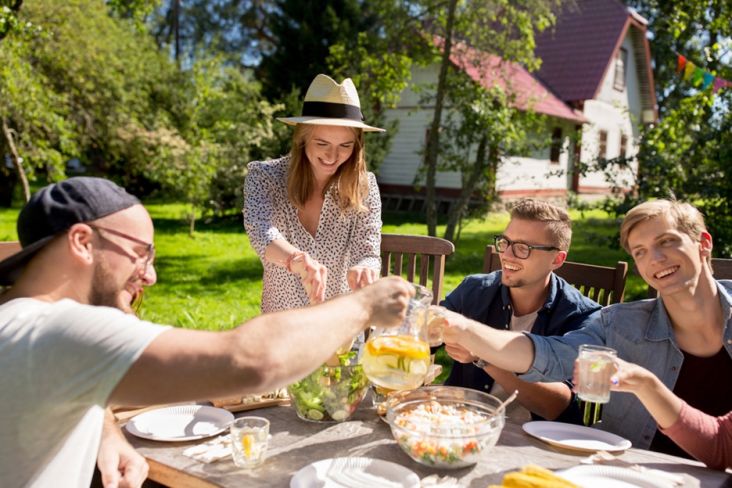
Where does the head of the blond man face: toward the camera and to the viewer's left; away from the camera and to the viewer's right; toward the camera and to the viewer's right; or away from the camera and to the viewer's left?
toward the camera and to the viewer's left

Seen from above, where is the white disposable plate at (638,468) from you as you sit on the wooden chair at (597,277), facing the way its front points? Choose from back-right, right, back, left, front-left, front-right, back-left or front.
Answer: front-left

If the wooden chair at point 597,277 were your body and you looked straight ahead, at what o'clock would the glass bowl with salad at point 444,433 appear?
The glass bowl with salad is roughly at 11 o'clock from the wooden chair.

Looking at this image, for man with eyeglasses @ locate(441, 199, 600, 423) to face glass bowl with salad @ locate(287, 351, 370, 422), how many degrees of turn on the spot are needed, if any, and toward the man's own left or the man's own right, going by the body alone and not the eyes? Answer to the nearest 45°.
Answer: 0° — they already face it

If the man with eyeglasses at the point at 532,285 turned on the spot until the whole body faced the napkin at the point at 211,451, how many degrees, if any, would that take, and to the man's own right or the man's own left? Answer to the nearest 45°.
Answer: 0° — they already face it

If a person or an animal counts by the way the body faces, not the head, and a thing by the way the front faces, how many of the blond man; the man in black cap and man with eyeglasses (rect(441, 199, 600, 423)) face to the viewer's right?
1

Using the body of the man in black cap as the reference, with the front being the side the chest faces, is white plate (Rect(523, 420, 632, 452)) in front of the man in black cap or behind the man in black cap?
in front

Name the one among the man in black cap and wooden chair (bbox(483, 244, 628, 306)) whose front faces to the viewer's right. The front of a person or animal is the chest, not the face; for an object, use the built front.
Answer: the man in black cap

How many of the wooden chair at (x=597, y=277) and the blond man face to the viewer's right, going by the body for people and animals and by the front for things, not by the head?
0

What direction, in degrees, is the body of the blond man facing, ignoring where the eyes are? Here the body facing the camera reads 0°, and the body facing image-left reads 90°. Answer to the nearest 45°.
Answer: approximately 45°

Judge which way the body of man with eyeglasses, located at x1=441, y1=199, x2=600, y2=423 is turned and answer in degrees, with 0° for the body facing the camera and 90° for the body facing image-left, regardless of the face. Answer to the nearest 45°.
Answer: approximately 45°

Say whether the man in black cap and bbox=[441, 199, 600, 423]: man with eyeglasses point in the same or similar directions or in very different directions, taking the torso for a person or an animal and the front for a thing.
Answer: very different directions

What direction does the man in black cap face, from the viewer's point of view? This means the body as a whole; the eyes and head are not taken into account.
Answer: to the viewer's right

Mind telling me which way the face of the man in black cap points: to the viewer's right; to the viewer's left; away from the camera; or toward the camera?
to the viewer's right
